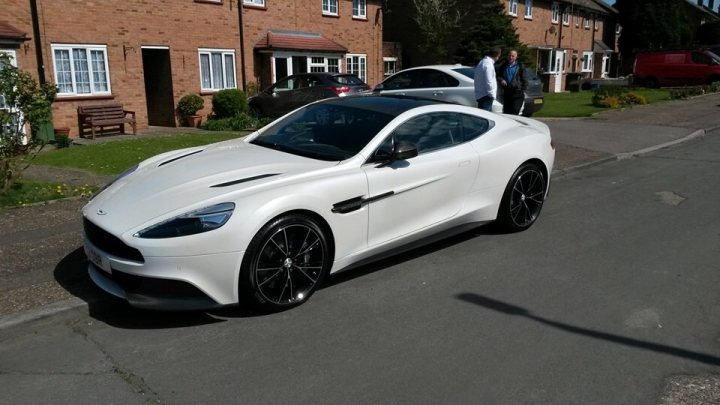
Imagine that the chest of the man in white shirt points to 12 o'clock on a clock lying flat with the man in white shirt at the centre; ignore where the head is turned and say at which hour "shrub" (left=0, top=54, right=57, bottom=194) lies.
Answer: The shrub is roughly at 5 o'clock from the man in white shirt.

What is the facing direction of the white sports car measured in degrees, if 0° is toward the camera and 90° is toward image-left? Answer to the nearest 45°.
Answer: approximately 45°

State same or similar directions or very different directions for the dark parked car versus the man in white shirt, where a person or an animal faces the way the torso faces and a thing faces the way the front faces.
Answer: very different directions

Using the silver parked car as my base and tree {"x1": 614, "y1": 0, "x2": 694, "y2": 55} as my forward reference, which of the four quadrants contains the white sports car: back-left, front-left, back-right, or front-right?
back-right

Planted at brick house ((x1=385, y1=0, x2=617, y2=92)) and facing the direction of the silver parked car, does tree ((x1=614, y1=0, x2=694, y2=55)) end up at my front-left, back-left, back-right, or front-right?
back-left

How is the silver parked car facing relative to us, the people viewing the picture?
facing away from the viewer and to the left of the viewer

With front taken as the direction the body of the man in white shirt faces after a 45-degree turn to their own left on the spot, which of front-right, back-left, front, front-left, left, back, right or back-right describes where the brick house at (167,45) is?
left

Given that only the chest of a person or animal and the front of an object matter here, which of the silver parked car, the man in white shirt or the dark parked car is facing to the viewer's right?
the man in white shirt

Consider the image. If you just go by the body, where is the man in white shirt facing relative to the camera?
to the viewer's right

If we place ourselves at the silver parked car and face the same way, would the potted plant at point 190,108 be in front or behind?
in front
